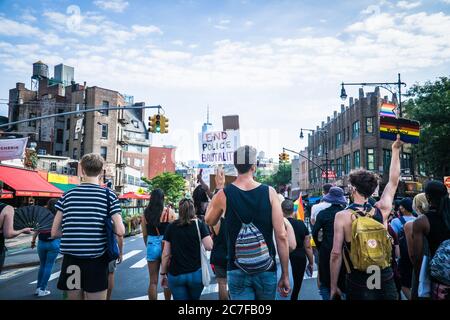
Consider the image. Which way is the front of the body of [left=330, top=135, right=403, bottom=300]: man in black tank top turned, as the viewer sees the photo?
away from the camera

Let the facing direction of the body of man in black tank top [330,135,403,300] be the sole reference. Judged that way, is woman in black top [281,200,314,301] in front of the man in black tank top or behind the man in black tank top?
in front

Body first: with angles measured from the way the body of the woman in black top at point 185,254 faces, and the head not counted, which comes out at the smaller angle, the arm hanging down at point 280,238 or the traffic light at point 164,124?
the traffic light

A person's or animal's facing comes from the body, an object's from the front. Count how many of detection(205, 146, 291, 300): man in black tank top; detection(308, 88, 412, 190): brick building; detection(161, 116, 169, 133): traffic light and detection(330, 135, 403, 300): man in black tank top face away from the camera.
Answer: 2

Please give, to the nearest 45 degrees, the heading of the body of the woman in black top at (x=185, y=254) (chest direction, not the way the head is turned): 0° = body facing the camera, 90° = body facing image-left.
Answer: approximately 180°

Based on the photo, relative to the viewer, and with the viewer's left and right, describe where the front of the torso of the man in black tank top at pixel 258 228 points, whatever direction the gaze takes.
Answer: facing away from the viewer

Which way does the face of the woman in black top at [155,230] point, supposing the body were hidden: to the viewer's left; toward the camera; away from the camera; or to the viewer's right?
away from the camera

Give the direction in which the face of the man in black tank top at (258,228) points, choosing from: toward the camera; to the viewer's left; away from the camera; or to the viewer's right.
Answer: away from the camera

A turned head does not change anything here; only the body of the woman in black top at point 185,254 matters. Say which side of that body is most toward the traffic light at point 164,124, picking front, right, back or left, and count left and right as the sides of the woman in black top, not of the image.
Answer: front

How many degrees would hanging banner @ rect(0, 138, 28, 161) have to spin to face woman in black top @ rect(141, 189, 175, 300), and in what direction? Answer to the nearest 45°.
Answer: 0° — it already faces them

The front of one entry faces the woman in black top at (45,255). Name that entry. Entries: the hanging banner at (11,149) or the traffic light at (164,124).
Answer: the hanging banner

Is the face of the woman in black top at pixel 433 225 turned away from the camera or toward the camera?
away from the camera
